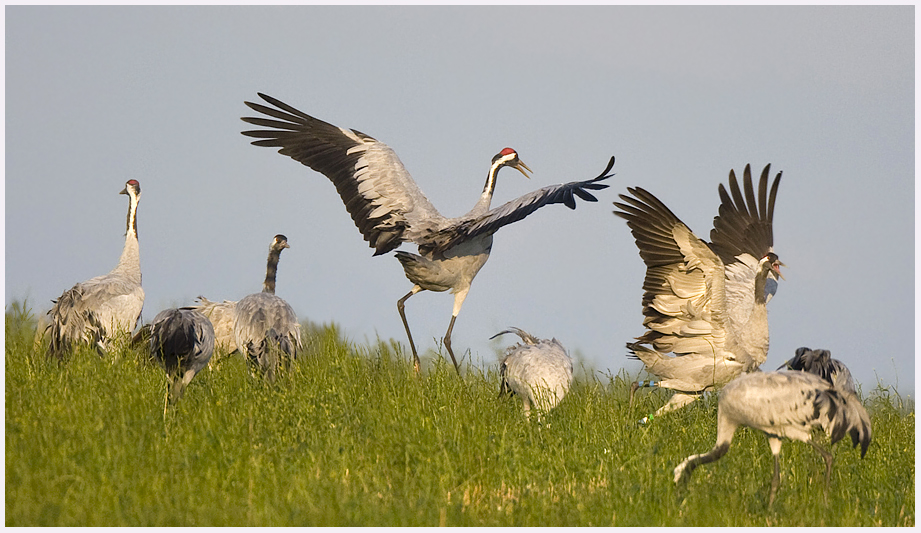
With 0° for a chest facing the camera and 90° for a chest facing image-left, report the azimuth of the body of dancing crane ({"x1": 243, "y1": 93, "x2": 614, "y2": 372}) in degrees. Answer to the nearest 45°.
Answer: approximately 225°

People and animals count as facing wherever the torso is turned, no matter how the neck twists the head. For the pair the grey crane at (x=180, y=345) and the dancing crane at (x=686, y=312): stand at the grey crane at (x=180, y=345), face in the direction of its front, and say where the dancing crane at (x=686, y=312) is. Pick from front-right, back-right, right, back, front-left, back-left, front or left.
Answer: right

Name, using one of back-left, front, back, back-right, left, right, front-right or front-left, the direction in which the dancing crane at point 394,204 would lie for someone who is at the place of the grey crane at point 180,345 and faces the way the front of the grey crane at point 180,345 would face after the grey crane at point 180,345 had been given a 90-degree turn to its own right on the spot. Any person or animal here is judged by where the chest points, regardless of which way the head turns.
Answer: front-left

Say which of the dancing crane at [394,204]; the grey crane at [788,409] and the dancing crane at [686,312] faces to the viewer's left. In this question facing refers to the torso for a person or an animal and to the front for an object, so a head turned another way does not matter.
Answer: the grey crane

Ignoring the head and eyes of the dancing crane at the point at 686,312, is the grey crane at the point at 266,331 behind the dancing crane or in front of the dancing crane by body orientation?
behind

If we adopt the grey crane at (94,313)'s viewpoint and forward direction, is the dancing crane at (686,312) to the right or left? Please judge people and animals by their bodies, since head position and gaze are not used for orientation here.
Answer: on its right

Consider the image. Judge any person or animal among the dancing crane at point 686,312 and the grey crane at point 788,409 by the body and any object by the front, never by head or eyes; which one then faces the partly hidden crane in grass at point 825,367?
the dancing crane

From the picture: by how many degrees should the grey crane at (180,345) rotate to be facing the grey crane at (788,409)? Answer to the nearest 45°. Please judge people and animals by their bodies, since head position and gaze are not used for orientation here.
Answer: approximately 135° to its right

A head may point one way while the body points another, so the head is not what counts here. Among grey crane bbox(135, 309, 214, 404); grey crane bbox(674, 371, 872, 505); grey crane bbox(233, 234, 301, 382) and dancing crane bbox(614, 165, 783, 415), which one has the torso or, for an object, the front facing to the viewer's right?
the dancing crane

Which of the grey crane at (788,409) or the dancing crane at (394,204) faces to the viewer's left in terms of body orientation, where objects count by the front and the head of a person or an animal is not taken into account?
the grey crane

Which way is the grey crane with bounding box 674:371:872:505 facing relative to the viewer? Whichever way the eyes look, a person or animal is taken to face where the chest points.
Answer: to the viewer's left

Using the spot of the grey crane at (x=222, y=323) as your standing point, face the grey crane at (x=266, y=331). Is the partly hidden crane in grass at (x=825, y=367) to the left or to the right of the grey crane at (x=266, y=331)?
left

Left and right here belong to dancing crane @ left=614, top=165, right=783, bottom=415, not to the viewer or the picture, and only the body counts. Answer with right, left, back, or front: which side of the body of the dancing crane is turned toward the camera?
right

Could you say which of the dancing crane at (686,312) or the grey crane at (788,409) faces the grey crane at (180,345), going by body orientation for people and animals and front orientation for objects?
the grey crane at (788,409)

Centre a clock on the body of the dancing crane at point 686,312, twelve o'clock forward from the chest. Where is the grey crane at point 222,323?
The grey crane is roughly at 6 o'clock from the dancing crane.
